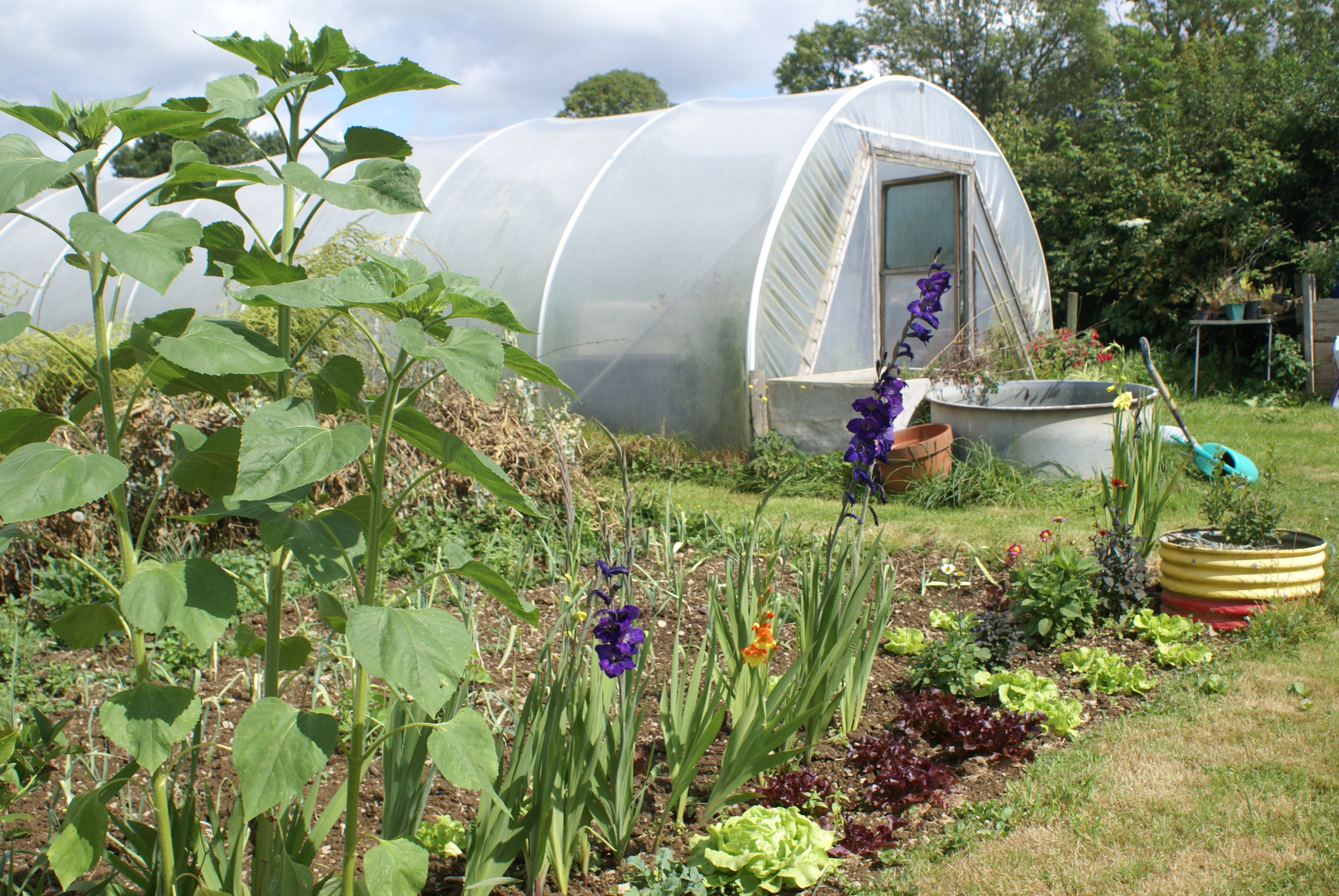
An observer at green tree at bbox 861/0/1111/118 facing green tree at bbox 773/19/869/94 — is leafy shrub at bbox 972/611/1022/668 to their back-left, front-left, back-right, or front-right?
back-left

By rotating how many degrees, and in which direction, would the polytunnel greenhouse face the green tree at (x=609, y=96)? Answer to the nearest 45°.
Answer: approximately 135° to its left

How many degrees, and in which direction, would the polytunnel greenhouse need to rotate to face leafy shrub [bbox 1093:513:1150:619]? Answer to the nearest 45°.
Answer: approximately 45° to its right

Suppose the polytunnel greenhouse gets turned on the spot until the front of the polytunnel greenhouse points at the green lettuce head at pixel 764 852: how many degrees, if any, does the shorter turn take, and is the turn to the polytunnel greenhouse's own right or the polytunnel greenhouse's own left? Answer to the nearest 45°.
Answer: approximately 45° to the polytunnel greenhouse's own right

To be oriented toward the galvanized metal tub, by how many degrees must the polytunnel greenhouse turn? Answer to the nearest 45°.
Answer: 0° — it already faces it

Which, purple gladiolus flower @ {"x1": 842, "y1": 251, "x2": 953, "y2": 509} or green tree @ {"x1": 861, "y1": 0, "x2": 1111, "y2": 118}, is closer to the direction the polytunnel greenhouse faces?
the purple gladiolus flower

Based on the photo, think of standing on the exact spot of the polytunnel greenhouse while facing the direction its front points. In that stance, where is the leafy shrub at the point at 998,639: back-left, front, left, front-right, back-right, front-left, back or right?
front-right

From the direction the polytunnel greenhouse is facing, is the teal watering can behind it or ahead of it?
ahead

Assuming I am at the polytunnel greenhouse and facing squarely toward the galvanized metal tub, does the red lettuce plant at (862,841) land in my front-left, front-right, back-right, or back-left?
front-right

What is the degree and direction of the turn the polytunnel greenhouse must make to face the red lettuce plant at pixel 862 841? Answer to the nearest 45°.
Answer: approximately 45° to its right

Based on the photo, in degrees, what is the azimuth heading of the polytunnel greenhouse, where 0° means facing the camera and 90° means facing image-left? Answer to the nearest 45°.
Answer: approximately 315°

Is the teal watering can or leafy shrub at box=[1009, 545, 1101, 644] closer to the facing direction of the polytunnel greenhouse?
the teal watering can

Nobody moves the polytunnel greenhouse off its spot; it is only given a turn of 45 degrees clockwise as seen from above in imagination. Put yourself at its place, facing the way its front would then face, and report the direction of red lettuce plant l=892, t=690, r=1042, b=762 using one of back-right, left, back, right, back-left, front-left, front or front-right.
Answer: front

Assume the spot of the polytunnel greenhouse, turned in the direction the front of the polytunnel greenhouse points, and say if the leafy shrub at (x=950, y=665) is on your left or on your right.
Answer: on your right

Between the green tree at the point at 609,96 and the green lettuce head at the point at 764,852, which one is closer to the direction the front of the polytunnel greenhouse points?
the green lettuce head

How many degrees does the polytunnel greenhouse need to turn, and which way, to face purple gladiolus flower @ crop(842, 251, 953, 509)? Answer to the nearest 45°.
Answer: approximately 45° to its right
